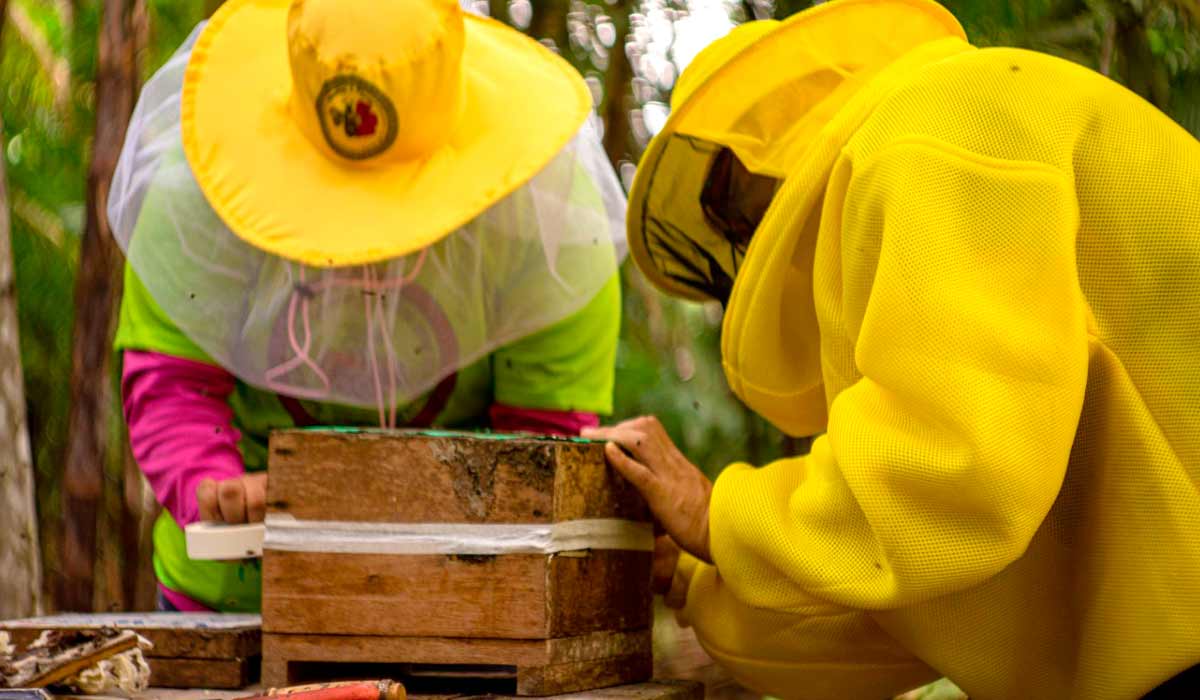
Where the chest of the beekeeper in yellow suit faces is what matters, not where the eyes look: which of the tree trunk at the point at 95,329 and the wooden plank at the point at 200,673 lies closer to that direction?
the wooden plank

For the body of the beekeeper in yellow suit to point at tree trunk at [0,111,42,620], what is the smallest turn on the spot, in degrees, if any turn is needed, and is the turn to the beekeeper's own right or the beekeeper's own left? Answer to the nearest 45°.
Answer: approximately 45° to the beekeeper's own right

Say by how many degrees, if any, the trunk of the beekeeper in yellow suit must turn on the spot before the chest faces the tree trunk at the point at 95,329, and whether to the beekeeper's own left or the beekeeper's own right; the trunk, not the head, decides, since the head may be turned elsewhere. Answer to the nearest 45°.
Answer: approximately 45° to the beekeeper's own right

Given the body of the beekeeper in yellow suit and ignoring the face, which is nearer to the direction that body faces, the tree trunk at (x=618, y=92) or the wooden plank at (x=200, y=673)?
the wooden plank

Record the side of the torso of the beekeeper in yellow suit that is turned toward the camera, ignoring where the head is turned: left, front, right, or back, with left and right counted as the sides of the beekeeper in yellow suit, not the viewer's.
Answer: left

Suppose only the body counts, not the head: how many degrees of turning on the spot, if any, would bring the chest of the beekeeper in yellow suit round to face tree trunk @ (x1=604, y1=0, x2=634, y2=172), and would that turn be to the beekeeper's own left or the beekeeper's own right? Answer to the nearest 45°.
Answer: approximately 90° to the beekeeper's own right

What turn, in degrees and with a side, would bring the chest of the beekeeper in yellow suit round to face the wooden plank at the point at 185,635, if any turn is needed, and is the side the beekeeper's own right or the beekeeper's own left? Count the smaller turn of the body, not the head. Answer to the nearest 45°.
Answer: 0° — they already face it

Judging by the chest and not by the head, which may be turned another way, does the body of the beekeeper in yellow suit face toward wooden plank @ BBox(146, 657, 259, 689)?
yes
